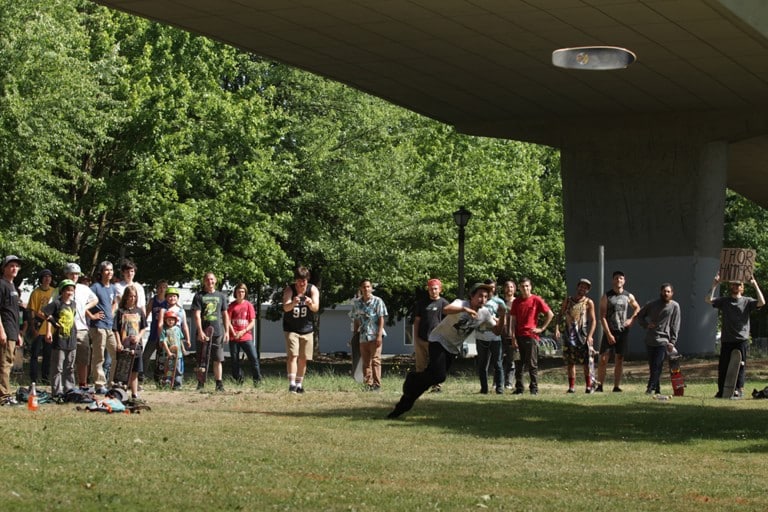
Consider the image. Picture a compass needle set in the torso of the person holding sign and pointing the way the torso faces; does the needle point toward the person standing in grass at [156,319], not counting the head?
no

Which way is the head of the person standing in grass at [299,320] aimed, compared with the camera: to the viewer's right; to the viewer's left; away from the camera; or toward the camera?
toward the camera

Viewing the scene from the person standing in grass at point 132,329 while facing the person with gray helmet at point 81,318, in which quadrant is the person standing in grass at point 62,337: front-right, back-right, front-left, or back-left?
front-left

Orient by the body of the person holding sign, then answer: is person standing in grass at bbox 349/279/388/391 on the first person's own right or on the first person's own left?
on the first person's own right

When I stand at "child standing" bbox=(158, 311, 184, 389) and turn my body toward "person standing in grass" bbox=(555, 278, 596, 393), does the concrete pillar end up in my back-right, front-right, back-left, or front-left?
front-left

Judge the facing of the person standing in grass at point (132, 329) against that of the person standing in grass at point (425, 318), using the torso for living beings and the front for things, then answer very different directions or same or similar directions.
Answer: same or similar directions

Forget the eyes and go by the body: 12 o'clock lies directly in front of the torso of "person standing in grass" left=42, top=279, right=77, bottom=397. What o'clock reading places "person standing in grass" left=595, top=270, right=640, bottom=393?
"person standing in grass" left=595, top=270, right=640, bottom=393 is roughly at 10 o'clock from "person standing in grass" left=42, top=279, right=77, bottom=397.

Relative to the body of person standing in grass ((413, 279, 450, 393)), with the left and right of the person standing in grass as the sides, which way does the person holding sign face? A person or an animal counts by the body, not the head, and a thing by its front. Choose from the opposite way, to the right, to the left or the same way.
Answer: the same way

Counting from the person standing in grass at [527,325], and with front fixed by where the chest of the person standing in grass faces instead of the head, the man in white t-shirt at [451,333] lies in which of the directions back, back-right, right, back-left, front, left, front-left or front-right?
front

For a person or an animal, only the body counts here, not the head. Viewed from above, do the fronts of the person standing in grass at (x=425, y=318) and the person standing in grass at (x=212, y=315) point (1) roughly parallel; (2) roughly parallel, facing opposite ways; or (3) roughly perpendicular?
roughly parallel

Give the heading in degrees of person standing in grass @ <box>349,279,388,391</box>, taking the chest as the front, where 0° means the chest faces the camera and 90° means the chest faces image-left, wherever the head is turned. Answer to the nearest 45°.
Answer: approximately 0°

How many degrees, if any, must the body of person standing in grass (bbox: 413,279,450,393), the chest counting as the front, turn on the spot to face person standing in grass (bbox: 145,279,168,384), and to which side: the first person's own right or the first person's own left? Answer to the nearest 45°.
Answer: approximately 90° to the first person's own right

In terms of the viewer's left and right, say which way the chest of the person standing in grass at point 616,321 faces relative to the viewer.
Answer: facing the viewer

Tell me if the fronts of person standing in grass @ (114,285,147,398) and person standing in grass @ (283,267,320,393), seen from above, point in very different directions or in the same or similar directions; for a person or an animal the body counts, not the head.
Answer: same or similar directions

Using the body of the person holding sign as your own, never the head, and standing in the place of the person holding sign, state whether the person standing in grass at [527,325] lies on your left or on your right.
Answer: on your right

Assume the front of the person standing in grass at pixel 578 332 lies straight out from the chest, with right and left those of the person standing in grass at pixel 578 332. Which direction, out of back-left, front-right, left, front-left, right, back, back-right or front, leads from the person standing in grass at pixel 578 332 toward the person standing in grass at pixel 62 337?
front-right

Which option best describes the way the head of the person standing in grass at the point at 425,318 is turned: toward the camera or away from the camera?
toward the camera

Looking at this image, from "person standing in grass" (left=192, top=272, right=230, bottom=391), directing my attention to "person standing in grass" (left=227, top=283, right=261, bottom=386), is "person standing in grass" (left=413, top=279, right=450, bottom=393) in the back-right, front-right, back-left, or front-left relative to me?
front-right

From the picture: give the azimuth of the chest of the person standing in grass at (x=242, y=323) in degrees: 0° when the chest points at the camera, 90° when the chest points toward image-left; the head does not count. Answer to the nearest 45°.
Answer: approximately 0°

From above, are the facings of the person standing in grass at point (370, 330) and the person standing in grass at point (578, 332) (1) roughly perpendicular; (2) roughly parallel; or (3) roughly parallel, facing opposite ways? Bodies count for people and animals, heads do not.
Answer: roughly parallel
